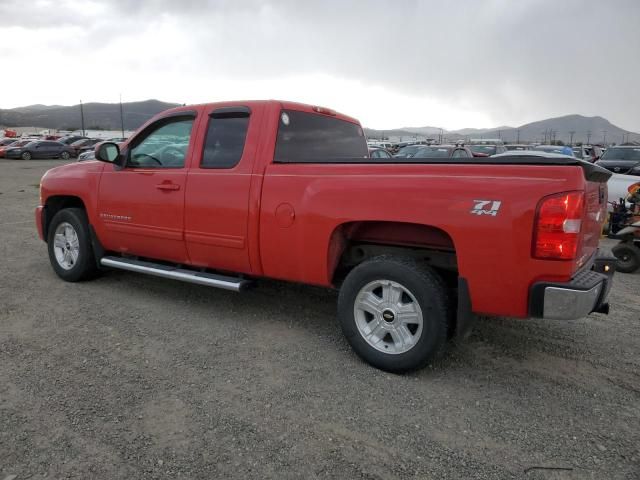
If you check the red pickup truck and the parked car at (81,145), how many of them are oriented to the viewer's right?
0

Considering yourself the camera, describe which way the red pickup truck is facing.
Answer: facing away from the viewer and to the left of the viewer

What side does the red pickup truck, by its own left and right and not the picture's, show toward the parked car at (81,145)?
front

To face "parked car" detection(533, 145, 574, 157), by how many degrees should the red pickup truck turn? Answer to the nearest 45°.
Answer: approximately 90° to its right

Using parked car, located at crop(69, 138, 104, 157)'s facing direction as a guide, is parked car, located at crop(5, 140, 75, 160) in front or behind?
in front

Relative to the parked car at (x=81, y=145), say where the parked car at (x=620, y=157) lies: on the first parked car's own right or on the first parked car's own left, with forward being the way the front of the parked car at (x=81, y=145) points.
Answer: on the first parked car's own left

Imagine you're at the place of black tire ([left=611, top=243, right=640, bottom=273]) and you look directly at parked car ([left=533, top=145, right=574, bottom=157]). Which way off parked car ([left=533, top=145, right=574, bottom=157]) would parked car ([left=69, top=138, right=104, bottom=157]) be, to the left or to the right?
left

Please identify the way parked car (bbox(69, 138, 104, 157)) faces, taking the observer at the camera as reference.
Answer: facing the viewer and to the left of the viewer

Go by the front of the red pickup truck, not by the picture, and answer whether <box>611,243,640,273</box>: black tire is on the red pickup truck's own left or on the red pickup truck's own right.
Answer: on the red pickup truck's own right

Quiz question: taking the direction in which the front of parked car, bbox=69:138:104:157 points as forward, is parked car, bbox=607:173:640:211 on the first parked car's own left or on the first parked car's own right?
on the first parked car's own left
